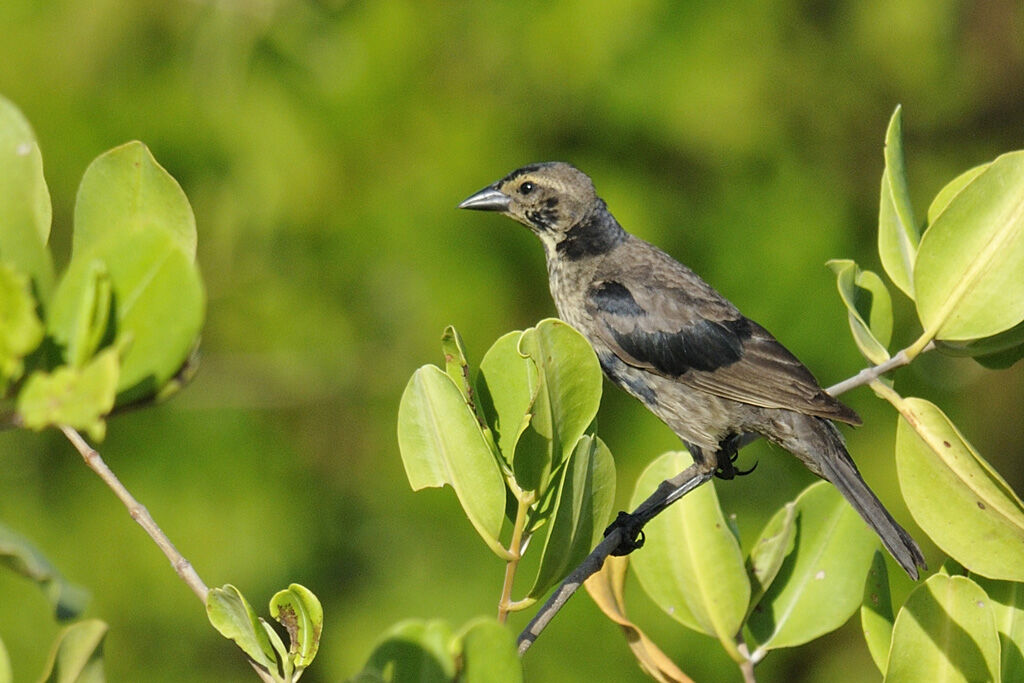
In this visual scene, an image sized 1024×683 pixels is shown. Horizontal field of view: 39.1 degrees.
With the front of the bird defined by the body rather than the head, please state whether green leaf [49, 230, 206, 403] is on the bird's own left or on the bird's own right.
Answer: on the bird's own left

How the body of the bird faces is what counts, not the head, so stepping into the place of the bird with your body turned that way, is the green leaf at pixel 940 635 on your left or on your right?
on your left

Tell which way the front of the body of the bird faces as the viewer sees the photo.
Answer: to the viewer's left

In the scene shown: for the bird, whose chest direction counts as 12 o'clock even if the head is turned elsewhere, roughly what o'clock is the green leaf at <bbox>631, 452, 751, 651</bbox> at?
The green leaf is roughly at 3 o'clock from the bird.

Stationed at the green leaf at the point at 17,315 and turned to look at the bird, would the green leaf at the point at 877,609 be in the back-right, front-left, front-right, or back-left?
front-right
